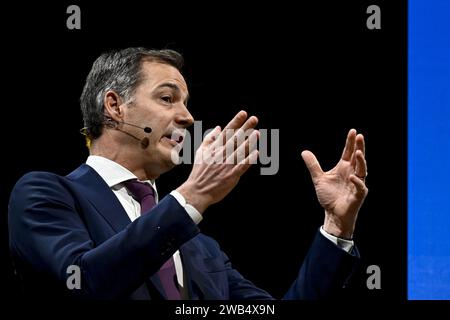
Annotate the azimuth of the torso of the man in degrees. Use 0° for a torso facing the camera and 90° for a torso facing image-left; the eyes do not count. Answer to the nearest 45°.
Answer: approximately 315°
